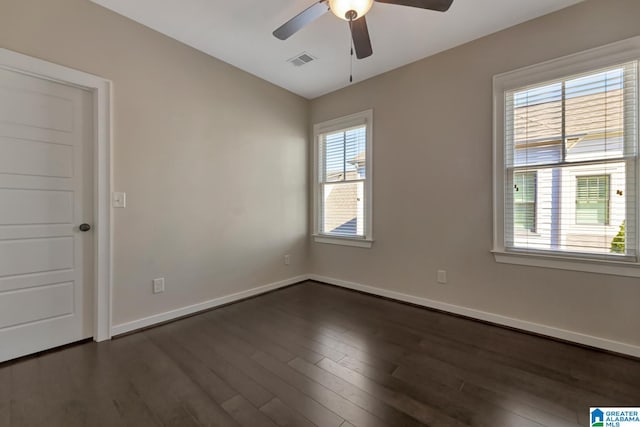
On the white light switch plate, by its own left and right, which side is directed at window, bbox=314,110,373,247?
left

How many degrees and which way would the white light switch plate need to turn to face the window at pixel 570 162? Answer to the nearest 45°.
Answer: approximately 45° to its left

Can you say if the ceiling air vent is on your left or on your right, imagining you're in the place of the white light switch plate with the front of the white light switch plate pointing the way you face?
on your left
